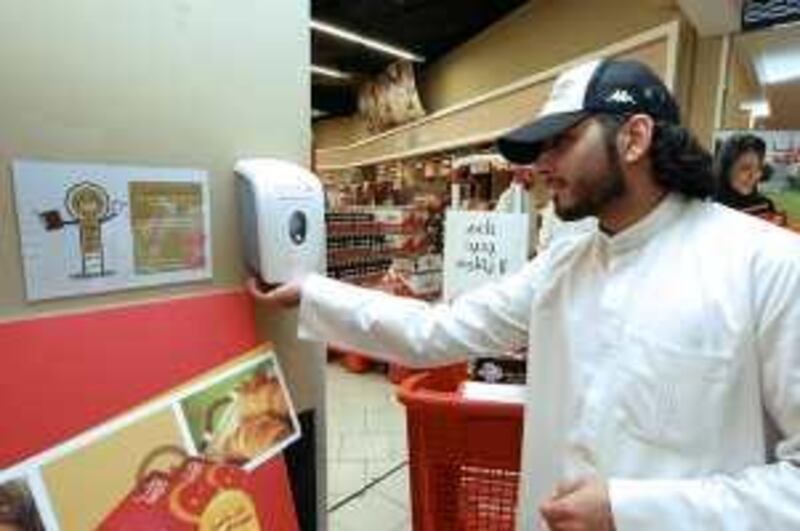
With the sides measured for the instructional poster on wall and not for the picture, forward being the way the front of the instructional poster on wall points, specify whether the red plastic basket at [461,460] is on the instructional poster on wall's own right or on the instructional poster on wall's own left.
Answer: on the instructional poster on wall's own left

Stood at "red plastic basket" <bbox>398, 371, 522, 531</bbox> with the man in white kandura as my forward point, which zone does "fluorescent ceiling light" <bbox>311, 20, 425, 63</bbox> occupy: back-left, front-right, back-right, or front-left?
back-left

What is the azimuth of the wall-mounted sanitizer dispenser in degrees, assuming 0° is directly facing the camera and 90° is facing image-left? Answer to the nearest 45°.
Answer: approximately 315°

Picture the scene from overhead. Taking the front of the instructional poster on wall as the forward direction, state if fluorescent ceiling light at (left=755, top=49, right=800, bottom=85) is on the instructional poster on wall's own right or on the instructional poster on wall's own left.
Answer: on the instructional poster on wall's own left

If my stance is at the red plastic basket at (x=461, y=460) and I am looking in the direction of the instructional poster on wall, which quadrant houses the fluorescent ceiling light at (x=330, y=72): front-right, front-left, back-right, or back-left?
back-right

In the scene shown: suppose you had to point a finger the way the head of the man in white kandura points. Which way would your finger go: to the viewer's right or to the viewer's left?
to the viewer's left

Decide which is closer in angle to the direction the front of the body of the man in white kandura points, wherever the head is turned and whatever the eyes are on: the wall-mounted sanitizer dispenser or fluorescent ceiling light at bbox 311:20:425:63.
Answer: the wall-mounted sanitizer dispenser

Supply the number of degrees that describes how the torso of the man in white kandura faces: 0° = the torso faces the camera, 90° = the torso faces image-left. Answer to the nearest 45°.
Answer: approximately 45°

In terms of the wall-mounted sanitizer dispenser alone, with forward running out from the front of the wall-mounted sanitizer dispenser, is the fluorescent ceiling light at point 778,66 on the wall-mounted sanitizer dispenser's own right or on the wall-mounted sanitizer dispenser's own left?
on the wall-mounted sanitizer dispenser's own left

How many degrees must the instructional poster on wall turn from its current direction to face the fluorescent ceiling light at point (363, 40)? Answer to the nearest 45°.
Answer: approximately 90° to its left
